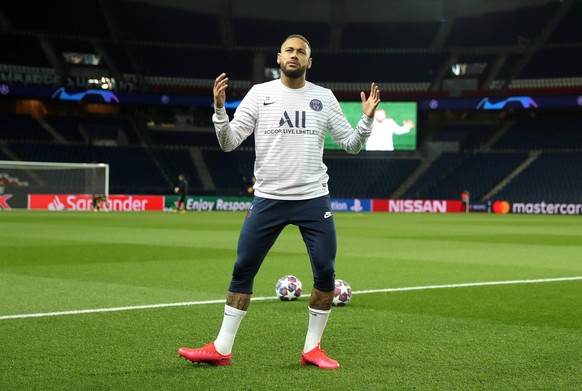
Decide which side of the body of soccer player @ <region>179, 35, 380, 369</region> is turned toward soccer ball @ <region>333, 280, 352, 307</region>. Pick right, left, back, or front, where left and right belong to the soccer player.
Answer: back

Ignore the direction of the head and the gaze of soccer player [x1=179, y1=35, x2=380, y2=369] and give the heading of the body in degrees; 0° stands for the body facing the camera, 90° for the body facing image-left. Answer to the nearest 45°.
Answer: approximately 0°

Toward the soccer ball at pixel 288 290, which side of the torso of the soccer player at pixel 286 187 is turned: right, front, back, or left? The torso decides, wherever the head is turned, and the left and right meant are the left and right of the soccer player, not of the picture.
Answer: back
